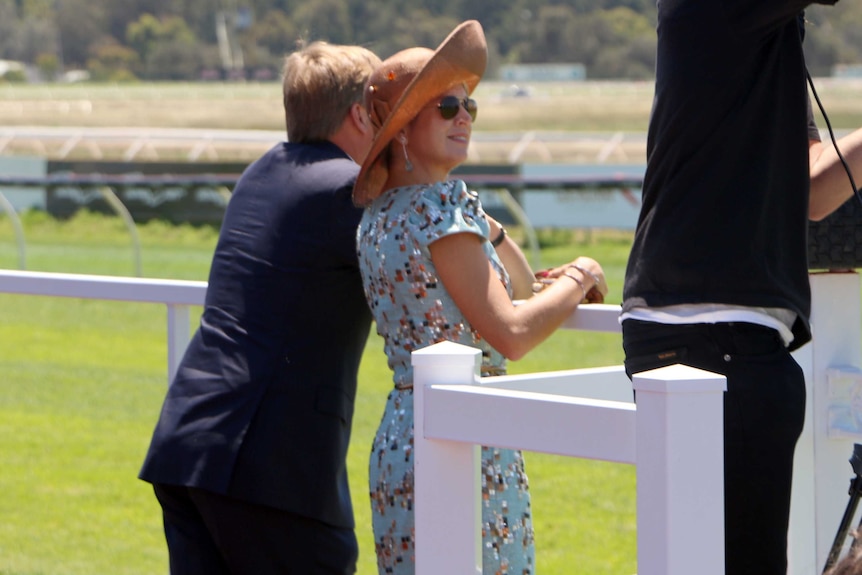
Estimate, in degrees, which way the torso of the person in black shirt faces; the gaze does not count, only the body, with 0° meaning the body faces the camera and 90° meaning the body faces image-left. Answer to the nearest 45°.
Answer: approximately 225°

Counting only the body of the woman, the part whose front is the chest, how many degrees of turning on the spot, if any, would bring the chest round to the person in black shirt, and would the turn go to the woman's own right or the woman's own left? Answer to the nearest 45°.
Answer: approximately 90° to the woman's own right

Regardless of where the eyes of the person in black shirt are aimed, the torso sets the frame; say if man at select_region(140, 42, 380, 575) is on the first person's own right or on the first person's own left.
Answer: on the first person's own left

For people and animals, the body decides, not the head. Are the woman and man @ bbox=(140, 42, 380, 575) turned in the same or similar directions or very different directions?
same or similar directions

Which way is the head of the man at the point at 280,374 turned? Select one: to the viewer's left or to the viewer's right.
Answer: to the viewer's right

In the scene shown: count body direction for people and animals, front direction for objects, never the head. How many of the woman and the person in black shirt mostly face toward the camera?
0

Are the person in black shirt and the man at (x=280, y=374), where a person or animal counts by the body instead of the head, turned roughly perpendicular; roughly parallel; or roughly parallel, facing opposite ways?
roughly parallel

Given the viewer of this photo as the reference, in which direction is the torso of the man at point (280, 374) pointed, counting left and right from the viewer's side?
facing away from the viewer and to the right of the viewer

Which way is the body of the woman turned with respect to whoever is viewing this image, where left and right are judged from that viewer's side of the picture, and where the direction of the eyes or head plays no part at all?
facing away from the viewer and to the right of the viewer

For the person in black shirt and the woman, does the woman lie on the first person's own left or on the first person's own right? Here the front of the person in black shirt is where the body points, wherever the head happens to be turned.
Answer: on the first person's own left

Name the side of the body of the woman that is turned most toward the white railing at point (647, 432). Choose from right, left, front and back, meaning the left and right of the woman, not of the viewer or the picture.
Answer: right
